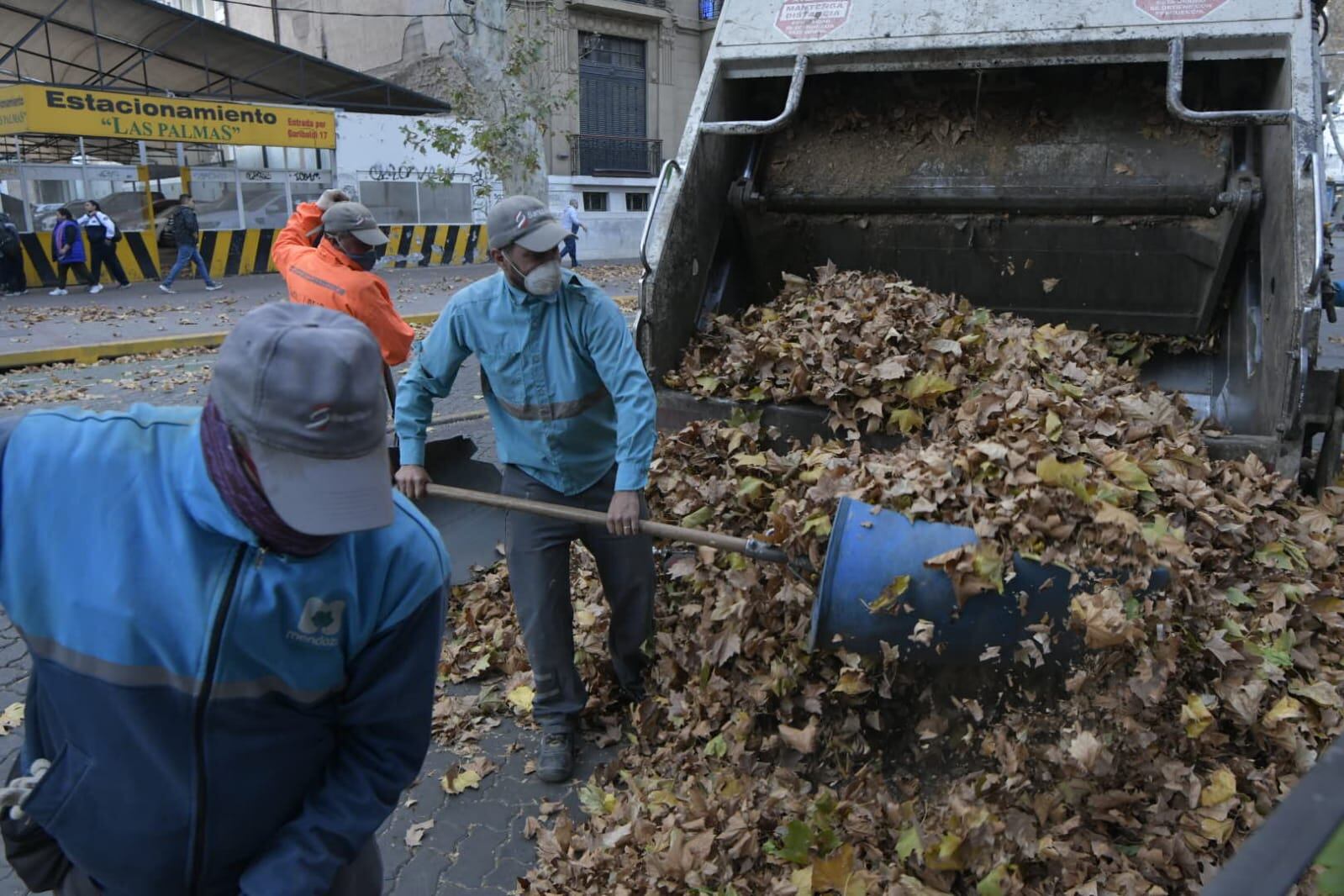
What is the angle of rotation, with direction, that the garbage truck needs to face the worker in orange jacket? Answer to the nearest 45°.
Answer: approximately 135° to its left

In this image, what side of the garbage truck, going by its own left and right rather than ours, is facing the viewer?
back

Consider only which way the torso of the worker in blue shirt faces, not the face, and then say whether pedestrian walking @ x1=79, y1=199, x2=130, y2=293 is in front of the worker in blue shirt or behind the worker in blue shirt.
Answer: behind

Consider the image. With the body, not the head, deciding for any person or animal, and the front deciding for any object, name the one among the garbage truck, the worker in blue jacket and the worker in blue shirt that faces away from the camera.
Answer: the garbage truck

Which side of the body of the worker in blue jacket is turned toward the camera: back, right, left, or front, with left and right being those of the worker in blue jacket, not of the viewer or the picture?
front

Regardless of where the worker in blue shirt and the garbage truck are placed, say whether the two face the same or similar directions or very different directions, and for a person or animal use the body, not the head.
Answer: very different directions

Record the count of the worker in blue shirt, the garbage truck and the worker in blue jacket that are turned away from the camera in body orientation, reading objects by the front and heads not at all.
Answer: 1

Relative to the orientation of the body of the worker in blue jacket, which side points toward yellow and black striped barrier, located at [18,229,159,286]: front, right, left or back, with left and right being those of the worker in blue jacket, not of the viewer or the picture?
back

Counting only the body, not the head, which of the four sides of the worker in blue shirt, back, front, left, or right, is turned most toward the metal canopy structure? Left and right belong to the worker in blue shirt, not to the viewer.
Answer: back

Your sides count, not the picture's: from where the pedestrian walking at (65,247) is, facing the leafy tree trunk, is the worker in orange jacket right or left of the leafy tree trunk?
right
